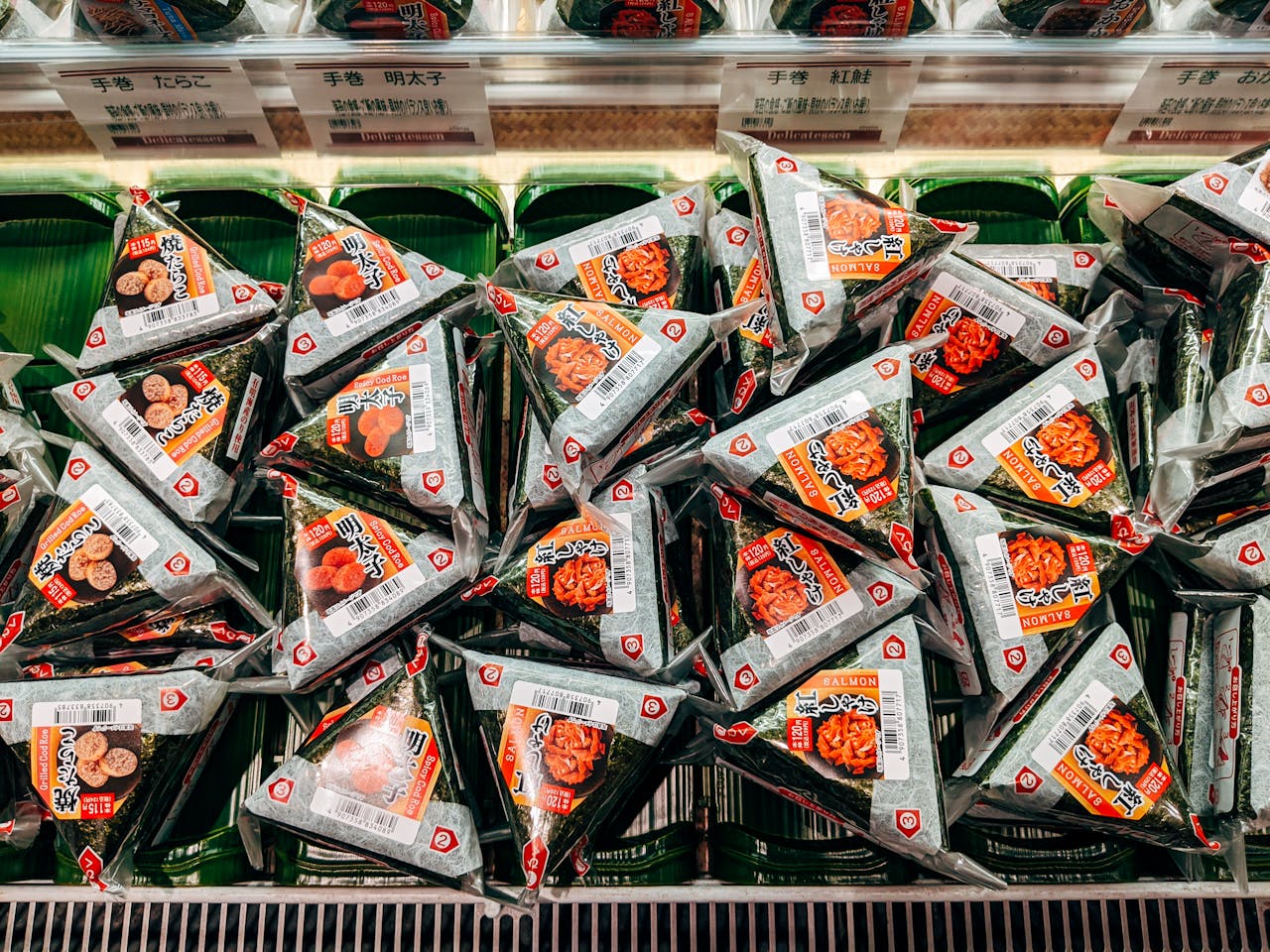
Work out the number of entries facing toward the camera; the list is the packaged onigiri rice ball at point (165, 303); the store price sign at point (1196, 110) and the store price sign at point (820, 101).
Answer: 3

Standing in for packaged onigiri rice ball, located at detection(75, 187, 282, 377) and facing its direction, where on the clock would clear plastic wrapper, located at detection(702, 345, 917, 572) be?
The clear plastic wrapper is roughly at 10 o'clock from the packaged onigiri rice ball.

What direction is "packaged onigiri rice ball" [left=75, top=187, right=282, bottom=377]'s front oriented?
toward the camera

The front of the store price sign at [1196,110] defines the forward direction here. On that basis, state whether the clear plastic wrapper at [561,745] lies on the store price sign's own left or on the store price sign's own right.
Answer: on the store price sign's own right

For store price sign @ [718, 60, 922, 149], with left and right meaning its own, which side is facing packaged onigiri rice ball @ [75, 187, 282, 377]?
right

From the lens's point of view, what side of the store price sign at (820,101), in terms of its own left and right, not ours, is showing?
front

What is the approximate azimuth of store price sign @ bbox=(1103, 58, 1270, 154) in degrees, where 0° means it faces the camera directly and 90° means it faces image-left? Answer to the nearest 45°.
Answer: approximately 0°

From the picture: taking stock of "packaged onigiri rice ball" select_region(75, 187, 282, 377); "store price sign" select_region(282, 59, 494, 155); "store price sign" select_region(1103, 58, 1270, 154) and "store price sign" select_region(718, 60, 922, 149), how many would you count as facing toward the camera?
4
